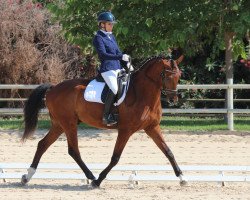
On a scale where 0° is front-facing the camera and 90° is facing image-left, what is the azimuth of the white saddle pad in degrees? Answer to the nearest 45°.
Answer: approximately 270°

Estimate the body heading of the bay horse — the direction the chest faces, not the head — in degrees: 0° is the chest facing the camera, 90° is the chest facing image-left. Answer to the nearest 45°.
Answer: approximately 270°
